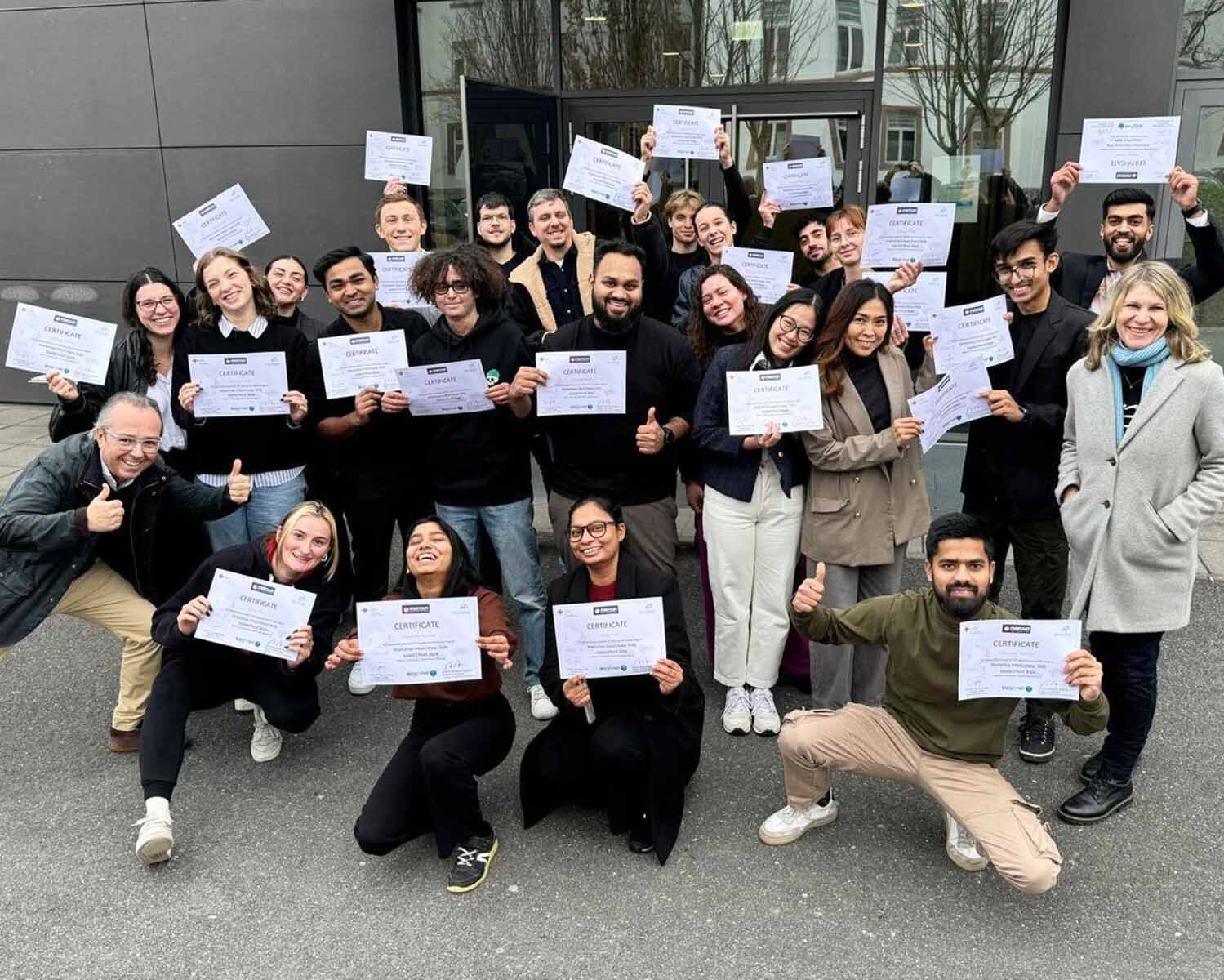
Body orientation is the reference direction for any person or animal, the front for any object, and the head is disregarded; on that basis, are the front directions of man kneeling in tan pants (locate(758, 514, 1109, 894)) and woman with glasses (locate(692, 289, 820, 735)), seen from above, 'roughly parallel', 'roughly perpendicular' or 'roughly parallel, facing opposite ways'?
roughly parallel

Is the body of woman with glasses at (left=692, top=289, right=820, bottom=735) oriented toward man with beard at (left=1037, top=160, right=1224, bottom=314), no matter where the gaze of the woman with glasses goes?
no

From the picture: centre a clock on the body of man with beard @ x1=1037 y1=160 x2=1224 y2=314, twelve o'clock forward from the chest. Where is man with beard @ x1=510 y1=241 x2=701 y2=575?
man with beard @ x1=510 y1=241 x2=701 y2=575 is roughly at 2 o'clock from man with beard @ x1=1037 y1=160 x2=1224 y2=314.

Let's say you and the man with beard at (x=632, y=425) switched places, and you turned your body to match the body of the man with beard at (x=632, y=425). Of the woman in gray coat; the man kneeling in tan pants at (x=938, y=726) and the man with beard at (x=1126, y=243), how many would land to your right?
0

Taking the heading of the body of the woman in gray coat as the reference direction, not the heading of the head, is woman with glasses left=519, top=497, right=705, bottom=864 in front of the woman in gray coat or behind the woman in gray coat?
in front

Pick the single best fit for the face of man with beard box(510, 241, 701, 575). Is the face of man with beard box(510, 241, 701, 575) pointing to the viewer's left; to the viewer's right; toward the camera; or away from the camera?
toward the camera

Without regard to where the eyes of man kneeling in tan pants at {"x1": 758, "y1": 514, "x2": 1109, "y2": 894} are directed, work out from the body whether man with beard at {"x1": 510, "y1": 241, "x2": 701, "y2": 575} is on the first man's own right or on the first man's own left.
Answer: on the first man's own right

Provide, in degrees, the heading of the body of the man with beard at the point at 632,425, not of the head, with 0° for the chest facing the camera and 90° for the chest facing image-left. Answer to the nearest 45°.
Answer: approximately 0°

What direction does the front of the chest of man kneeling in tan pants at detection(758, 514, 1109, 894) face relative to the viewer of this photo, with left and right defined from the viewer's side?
facing the viewer

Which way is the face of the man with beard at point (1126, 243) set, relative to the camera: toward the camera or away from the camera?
toward the camera

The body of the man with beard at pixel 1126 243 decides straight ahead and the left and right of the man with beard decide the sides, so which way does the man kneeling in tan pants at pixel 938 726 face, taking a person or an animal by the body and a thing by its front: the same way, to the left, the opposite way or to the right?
the same way

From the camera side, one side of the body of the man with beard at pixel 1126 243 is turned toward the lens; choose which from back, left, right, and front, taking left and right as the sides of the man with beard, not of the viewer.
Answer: front

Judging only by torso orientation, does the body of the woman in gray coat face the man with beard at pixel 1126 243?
no

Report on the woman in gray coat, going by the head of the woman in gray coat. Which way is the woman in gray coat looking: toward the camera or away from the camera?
toward the camera

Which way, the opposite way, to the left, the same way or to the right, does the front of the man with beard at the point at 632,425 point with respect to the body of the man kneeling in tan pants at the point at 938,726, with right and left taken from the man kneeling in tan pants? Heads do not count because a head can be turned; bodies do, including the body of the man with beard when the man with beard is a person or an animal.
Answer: the same way

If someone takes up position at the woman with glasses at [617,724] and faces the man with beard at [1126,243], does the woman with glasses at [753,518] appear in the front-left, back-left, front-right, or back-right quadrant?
front-left

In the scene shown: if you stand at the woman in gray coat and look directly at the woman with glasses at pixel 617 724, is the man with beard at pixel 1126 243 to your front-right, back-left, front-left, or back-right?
back-right

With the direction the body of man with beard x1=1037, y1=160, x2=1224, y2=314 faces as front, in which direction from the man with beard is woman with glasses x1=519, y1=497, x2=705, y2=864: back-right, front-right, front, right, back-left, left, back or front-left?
front-right
